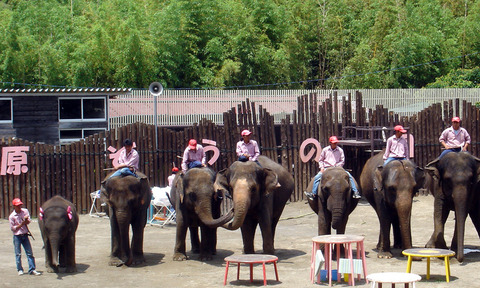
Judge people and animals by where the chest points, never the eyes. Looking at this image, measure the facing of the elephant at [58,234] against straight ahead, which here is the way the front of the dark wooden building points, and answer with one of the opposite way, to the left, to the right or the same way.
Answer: the same way

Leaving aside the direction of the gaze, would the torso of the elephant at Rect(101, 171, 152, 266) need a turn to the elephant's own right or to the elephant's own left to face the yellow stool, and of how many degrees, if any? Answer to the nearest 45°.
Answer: approximately 45° to the elephant's own left

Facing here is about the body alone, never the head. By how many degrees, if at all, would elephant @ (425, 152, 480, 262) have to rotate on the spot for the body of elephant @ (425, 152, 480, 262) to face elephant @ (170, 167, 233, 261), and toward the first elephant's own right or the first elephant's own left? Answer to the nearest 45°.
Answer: approximately 90° to the first elephant's own right

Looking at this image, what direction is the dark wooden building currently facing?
toward the camera

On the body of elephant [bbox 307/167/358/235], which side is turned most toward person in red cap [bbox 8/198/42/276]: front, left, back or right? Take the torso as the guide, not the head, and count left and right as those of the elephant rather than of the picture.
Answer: right

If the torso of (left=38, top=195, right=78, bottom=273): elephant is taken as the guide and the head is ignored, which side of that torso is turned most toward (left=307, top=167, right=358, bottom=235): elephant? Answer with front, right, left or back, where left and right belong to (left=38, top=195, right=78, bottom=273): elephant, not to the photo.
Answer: left

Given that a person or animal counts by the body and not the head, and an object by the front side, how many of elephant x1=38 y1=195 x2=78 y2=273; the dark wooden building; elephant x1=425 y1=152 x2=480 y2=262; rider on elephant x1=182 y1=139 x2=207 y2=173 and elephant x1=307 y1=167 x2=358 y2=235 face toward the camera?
5

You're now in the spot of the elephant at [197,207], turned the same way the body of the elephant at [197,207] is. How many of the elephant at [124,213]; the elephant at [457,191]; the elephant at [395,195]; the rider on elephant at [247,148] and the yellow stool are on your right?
1

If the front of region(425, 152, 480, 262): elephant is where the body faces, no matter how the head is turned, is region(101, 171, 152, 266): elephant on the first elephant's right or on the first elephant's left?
on the first elephant's right

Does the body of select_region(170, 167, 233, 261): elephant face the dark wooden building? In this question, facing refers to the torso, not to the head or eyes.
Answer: no

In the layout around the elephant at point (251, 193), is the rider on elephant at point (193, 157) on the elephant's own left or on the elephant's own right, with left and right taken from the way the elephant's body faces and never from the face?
on the elephant's own right

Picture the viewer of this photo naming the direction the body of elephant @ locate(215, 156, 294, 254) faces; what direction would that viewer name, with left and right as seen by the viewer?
facing the viewer and to the left of the viewer

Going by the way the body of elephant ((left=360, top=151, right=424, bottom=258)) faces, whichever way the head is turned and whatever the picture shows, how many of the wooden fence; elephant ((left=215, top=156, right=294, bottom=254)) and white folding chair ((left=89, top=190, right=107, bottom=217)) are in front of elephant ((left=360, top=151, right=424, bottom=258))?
0

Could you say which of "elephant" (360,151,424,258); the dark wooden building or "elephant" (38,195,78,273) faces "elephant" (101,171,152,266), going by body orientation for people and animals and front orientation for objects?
the dark wooden building

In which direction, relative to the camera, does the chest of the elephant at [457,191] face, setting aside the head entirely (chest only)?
toward the camera

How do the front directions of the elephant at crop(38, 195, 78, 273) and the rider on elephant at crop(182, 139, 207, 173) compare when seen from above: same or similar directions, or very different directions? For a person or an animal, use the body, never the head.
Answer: same or similar directions

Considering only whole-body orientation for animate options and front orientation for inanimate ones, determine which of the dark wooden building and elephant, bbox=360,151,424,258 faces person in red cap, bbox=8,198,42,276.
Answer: the dark wooden building

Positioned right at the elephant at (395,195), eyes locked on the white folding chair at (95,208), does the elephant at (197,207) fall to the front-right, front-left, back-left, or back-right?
front-left
